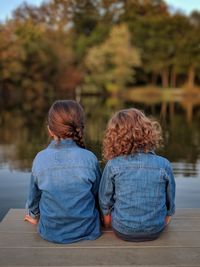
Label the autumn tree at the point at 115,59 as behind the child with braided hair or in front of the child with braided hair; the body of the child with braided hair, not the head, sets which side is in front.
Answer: in front

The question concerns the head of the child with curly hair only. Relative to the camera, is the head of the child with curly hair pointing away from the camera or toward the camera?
away from the camera

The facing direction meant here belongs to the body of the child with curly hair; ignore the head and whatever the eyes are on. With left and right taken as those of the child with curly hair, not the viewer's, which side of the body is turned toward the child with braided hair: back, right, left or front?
left

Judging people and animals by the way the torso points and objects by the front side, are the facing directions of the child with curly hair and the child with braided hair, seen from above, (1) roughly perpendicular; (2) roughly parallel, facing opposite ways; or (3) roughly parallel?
roughly parallel

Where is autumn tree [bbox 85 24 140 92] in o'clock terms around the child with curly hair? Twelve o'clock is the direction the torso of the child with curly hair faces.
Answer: The autumn tree is roughly at 12 o'clock from the child with curly hair.

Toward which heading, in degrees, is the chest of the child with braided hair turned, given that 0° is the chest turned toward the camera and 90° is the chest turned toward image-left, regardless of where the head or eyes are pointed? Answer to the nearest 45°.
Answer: approximately 180°

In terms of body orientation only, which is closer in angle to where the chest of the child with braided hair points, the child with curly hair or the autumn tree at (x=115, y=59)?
the autumn tree

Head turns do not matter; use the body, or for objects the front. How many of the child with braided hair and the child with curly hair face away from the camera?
2

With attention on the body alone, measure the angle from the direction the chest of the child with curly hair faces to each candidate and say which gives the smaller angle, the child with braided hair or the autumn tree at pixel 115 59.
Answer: the autumn tree

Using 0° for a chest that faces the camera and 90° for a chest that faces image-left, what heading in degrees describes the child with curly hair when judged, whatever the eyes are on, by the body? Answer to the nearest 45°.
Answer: approximately 180°
